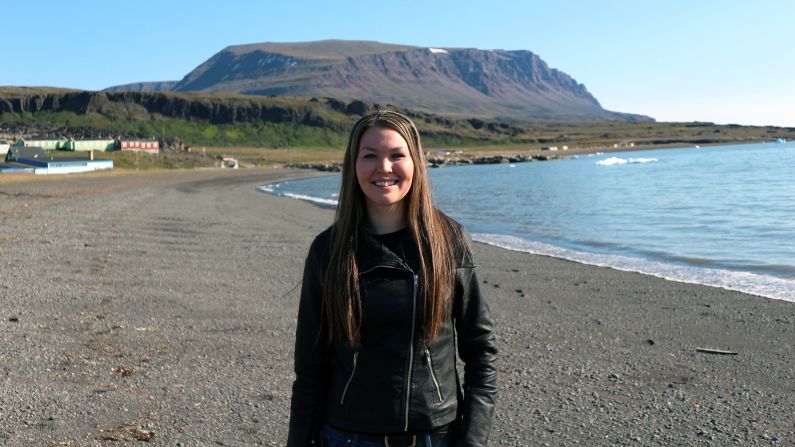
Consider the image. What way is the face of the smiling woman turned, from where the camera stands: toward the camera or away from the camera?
toward the camera

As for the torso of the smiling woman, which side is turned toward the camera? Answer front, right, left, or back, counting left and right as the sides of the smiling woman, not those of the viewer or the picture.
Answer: front

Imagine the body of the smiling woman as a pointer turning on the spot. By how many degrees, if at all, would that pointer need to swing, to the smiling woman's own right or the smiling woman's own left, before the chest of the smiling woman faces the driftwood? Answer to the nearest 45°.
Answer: approximately 135° to the smiling woman's own left
